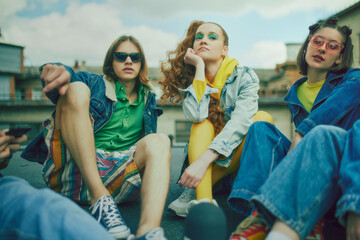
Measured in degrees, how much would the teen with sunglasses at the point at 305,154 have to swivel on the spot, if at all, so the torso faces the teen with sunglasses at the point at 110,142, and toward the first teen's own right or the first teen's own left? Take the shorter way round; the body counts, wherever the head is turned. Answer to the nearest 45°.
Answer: approximately 45° to the first teen's own right

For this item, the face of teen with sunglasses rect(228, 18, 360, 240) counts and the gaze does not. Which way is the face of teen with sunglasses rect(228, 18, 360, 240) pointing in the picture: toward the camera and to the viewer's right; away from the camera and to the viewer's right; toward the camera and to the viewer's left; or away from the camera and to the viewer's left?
toward the camera and to the viewer's left

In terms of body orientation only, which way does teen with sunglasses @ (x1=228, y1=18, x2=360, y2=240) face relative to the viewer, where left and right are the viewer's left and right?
facing the viewer and to the left of the viewer
